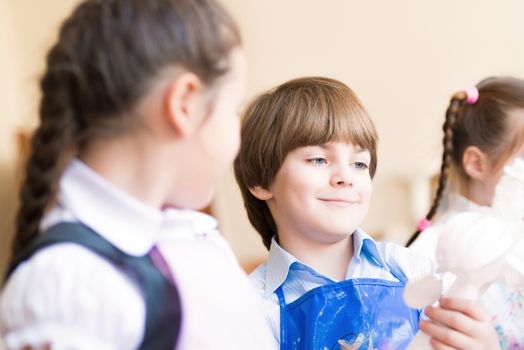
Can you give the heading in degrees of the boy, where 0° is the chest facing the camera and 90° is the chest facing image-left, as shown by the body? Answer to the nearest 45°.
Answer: approximately 315°

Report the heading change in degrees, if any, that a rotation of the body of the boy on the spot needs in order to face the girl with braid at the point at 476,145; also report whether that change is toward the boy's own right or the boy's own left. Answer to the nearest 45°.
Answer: approximately 90° to the boy's own left

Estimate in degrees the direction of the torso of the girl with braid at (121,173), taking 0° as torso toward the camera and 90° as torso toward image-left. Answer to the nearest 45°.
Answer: approximately 270°

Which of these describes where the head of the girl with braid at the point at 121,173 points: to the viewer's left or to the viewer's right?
to the viewer's right
